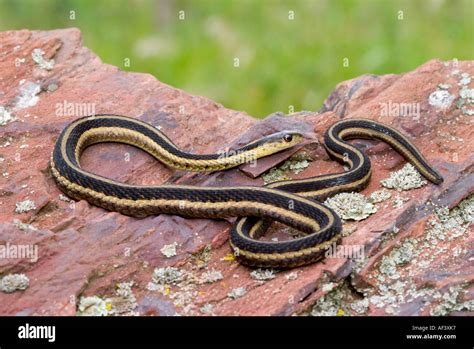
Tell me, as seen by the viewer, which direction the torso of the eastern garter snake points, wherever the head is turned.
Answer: to the viewer's right
